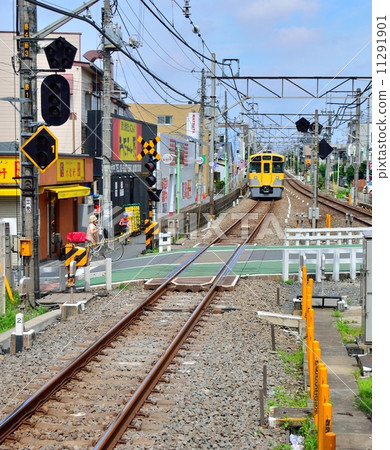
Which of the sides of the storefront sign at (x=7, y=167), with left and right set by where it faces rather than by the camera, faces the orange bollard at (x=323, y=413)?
front

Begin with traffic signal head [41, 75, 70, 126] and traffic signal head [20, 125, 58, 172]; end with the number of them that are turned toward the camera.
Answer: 2

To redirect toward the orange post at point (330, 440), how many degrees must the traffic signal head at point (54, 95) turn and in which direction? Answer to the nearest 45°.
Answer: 0° — it already faces it

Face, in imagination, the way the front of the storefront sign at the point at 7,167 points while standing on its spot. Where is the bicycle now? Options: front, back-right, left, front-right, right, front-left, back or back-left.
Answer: back-left

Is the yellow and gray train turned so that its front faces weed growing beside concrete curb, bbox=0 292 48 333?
yes

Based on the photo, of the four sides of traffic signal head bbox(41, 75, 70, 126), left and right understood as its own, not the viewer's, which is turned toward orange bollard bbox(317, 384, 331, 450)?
front

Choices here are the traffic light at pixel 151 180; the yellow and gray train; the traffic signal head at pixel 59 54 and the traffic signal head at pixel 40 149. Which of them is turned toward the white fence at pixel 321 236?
the yellow and gray train

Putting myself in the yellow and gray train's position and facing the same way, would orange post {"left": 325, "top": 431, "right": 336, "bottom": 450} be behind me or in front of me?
in front

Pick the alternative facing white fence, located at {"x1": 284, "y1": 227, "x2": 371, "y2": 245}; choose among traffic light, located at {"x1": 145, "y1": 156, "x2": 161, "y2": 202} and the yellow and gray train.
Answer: the yellow and gray train

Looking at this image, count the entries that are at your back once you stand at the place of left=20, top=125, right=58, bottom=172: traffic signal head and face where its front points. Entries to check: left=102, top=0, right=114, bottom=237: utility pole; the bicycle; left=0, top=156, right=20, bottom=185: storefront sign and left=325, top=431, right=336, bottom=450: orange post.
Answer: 3

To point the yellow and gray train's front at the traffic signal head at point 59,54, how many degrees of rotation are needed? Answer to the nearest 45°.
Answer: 0° — it already faces it
